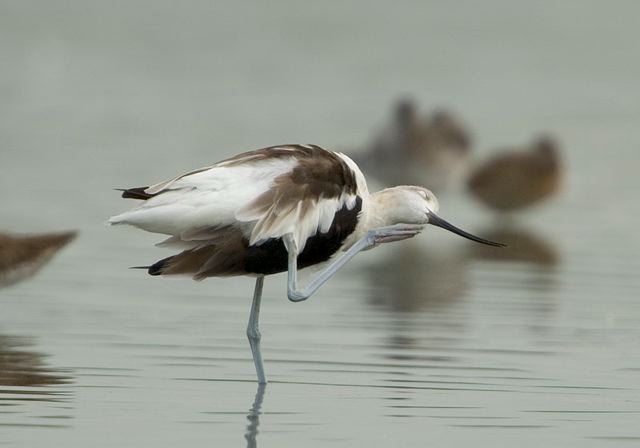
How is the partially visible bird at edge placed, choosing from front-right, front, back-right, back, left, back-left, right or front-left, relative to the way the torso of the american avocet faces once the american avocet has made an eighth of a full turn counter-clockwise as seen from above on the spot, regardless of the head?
left

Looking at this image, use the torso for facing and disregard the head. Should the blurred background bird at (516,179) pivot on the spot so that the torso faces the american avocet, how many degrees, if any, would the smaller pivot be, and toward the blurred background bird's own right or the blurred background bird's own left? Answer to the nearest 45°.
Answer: approximately 90° to the blurred background bird's own right

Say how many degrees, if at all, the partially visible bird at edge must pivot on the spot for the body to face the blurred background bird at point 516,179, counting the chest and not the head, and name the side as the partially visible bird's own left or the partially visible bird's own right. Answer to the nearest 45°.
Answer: approximately 135° to the partially visible bird's own right

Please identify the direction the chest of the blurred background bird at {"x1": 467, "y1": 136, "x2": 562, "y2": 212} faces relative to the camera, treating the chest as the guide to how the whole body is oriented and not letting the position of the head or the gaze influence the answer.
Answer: to the viewer's right

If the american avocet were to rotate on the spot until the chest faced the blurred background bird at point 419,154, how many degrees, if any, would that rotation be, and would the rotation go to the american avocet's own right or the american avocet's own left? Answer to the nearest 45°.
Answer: approximately 90° to the american avocet's own left

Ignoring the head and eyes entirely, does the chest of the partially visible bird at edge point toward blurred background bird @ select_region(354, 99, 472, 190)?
no

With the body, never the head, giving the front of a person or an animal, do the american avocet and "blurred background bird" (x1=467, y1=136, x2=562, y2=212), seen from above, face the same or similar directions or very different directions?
same or similar directions

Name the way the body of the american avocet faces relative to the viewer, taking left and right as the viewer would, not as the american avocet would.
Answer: facing to the right of the viewer

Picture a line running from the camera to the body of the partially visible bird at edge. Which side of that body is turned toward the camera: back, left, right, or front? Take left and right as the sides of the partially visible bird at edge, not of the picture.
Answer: left

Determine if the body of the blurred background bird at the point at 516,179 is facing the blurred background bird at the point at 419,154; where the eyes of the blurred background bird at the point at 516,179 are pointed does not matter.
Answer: no

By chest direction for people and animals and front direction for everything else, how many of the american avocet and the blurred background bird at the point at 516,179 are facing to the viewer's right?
2

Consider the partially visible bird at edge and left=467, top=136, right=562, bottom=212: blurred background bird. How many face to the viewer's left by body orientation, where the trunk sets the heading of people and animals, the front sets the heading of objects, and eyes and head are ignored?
1
